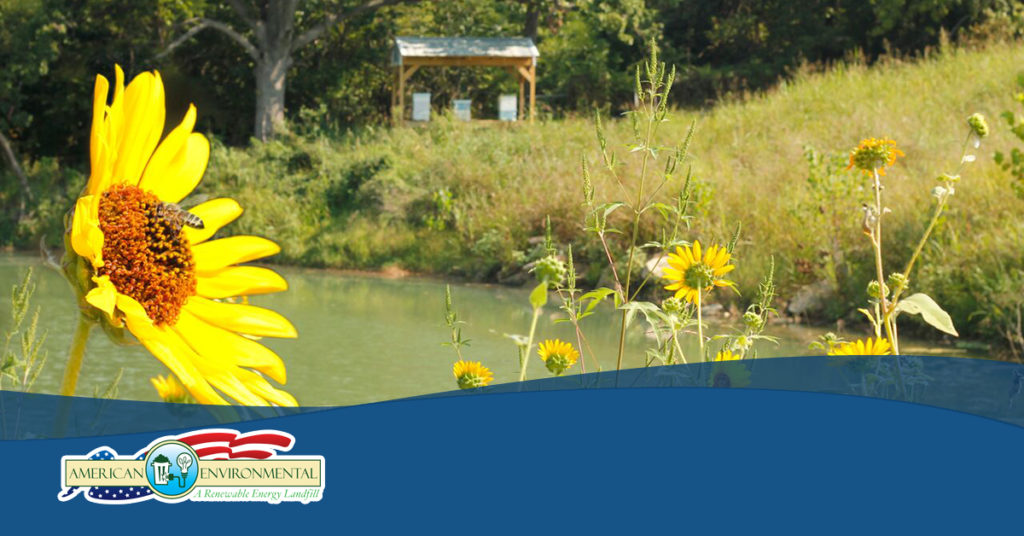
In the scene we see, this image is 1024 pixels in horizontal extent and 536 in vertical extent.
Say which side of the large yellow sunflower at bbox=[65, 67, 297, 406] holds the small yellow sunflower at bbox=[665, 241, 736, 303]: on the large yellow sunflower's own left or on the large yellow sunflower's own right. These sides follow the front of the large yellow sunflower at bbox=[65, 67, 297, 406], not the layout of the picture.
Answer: on the large yellow sunflower's own left

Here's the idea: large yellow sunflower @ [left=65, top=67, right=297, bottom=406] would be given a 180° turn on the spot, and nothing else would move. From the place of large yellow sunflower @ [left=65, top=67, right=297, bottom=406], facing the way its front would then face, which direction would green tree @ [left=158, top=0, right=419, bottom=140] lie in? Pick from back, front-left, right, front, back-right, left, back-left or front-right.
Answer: front-right
